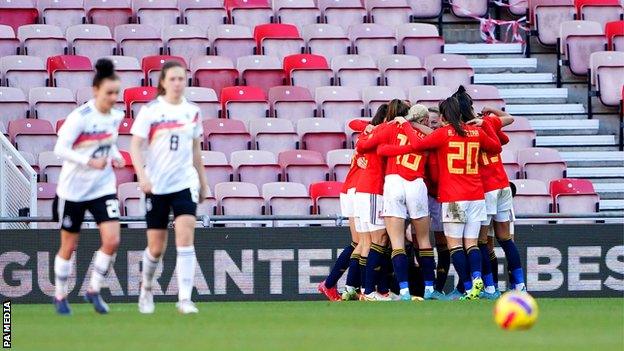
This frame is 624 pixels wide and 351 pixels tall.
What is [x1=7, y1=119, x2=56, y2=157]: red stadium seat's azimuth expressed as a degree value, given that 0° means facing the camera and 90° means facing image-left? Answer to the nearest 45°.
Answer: approximately 0°

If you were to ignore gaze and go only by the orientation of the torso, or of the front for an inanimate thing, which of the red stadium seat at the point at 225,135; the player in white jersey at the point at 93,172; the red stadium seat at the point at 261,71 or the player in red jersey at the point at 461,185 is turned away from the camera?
the player in red jersey

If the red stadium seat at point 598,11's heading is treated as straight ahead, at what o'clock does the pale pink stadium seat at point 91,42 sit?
the pale pink stadium seat at point 91,42 is roughly at 2 o'clock from the red stadium seat at point 598,11.

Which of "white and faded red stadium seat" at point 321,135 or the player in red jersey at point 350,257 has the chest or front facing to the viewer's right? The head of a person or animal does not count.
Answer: the player in red jersey

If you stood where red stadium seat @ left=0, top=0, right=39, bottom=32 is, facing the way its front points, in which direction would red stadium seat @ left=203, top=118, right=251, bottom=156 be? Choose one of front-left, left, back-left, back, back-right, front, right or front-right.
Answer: front-left

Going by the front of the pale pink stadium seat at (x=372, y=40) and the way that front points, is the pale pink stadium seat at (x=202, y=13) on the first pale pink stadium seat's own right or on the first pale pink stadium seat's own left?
on the first pale pink stadium seat's own right
